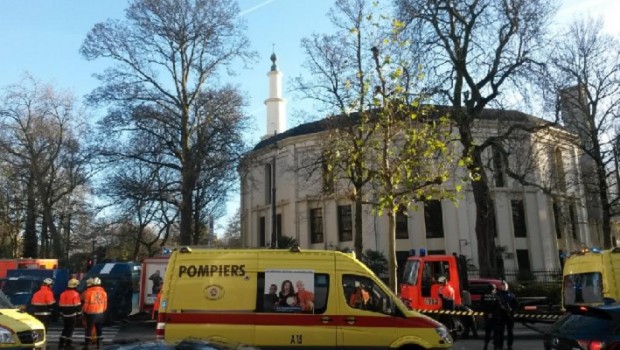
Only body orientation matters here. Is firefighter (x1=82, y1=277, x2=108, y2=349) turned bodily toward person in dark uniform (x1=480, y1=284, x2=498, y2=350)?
no

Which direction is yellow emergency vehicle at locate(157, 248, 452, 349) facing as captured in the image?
to the viewer's right

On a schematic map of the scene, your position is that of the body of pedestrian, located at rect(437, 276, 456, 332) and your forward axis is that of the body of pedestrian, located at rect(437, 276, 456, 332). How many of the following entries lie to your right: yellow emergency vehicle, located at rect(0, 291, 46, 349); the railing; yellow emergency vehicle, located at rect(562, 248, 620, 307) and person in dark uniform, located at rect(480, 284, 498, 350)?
1

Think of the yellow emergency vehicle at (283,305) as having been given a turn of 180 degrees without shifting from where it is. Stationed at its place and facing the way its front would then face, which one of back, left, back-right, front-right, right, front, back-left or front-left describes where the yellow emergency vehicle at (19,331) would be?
front

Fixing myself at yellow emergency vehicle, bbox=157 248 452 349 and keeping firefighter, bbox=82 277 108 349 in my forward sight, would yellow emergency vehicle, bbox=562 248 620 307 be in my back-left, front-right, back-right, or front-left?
back-right

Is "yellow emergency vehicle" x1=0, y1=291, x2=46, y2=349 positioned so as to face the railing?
no

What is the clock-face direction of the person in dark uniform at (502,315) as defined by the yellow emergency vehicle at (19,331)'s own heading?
The person in dark uniform is roughly at 11 o'clock from the yellow emergency vehicle.

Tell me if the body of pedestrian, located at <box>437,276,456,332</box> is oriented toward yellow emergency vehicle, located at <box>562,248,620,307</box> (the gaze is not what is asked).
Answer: no

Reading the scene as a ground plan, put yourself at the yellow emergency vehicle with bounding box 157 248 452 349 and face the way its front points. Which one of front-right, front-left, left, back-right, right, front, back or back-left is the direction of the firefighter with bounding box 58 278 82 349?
back-left

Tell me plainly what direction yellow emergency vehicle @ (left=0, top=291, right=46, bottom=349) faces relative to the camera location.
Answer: facing the viewer and to the right of the viewer

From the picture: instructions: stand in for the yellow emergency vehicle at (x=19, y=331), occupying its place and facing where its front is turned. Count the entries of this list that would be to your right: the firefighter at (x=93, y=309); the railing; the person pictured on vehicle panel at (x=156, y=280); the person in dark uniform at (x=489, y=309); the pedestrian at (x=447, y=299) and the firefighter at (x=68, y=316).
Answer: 0
